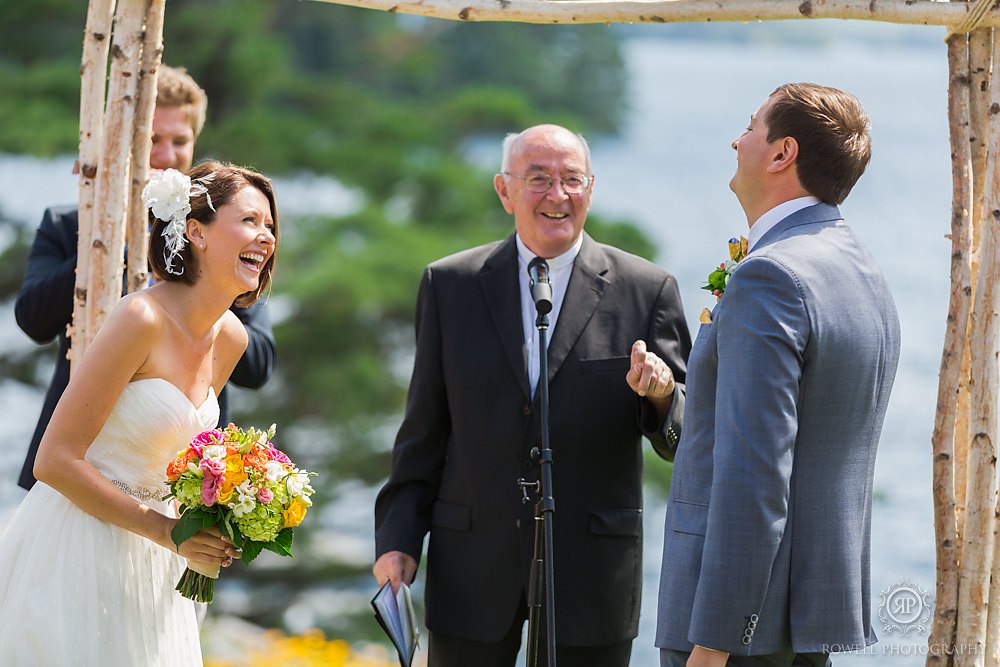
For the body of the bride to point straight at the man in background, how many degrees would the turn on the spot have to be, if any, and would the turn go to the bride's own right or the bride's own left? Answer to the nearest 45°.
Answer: approximately 135° to the bride's own left

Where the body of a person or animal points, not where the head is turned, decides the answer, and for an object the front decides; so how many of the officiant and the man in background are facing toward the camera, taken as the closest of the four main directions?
2

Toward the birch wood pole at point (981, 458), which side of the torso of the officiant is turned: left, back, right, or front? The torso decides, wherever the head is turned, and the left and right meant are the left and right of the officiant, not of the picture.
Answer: left

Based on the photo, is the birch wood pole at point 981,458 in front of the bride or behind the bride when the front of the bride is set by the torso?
in front

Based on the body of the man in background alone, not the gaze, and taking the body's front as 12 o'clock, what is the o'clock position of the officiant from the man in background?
The officiant is roughly at 10 o'clock from the man in background.

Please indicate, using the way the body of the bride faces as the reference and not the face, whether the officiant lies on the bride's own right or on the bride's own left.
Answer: on the bride's own left

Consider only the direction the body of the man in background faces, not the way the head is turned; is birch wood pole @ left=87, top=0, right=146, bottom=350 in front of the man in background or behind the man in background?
in front

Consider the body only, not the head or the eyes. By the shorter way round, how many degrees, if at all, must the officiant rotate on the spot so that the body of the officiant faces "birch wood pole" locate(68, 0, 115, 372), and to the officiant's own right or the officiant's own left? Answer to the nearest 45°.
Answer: approximately 90° to the officiant's own right

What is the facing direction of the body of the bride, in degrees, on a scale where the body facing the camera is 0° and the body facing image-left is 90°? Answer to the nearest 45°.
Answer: approximately 315°

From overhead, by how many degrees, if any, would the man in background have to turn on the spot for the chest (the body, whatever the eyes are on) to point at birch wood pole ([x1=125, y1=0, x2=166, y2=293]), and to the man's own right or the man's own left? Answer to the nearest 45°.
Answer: approximately 45° to the man's own left

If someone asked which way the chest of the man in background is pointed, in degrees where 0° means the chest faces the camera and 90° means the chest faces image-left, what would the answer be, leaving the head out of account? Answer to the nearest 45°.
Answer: approximately 0°
